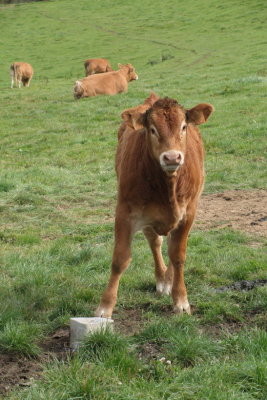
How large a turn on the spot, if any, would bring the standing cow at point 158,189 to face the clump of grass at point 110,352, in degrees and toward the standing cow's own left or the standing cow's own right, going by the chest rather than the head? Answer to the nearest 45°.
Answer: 0° — it already faces it

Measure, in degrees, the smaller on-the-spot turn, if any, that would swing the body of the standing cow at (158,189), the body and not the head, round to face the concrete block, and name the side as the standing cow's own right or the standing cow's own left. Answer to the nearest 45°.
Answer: approximately 45° to the standing cow's own right

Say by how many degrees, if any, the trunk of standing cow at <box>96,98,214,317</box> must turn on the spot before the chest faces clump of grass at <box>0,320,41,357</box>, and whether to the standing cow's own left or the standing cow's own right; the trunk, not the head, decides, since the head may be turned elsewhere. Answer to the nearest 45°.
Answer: approximately 45° to the standing cow's own right

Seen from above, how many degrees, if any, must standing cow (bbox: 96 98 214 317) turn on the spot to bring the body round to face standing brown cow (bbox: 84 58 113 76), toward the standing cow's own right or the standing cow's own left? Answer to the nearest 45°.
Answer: approximately 180°

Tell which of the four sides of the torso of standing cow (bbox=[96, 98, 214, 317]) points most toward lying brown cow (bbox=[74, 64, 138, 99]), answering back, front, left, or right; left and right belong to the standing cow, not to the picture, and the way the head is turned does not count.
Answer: back

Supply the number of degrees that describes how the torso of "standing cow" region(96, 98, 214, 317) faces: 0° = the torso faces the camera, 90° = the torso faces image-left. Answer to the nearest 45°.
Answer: approximately 0°

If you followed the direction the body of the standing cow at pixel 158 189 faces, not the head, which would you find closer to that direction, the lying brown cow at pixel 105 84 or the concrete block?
the concrete block

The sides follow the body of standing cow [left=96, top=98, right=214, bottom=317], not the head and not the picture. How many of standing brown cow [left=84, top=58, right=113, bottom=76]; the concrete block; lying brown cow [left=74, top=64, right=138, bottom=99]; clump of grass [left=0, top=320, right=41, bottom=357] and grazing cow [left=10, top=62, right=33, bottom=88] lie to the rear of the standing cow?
3

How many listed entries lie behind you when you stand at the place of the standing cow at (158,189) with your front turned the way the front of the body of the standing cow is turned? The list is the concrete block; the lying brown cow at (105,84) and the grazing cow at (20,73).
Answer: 2

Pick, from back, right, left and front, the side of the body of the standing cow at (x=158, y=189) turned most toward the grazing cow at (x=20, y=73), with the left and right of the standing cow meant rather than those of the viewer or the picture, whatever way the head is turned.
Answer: back

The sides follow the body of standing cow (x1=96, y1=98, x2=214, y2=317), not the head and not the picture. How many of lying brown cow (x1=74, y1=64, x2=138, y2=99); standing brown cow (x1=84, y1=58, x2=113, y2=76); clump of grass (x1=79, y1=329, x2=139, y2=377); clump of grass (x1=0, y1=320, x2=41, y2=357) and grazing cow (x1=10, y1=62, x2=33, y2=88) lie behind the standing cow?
3

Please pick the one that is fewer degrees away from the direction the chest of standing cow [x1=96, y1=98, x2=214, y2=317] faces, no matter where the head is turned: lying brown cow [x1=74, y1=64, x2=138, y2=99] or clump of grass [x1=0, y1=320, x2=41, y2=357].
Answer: the clump of grass

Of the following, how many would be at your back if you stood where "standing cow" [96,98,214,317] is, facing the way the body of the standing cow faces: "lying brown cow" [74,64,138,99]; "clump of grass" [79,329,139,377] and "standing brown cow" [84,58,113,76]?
2

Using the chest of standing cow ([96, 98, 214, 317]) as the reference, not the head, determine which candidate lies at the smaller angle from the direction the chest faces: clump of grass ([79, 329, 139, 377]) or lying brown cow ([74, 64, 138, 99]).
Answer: the clump of grass
